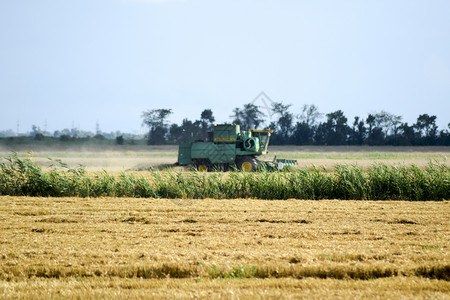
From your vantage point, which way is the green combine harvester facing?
to the viewer's right
